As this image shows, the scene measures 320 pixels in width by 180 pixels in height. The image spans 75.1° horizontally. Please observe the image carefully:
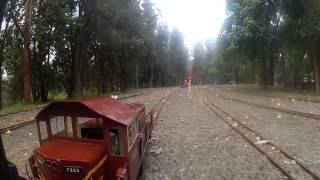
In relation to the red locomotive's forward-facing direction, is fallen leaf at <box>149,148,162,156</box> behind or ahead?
behind
